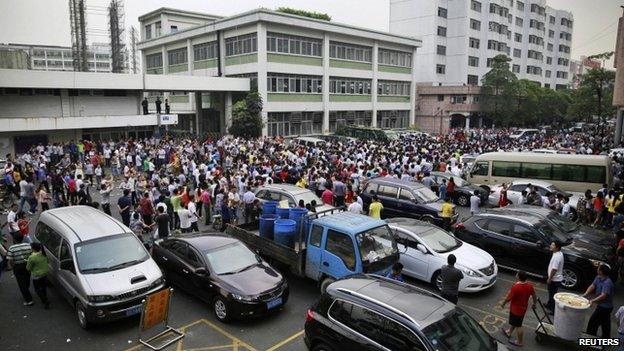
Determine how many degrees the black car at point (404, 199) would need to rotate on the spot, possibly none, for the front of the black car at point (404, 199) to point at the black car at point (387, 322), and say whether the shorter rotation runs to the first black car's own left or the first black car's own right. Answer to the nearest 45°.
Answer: approximately 45° to the first black car's own right

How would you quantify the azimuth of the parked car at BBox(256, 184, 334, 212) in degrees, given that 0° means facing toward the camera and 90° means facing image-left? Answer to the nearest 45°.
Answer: approximately 315°

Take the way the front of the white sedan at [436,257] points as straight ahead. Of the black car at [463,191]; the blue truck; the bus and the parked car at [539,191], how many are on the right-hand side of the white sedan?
1

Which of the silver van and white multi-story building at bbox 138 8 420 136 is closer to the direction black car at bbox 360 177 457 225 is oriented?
the silver van

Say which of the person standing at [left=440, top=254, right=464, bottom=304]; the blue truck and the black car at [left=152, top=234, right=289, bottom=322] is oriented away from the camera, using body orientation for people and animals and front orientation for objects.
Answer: the person standing

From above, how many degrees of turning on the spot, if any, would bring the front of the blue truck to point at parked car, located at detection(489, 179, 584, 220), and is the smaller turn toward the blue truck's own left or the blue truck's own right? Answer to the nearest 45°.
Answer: approximately 90° to the blue truck's own left

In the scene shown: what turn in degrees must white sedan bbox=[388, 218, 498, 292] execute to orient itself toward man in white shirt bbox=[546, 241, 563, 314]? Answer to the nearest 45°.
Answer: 0° — it already faces them
